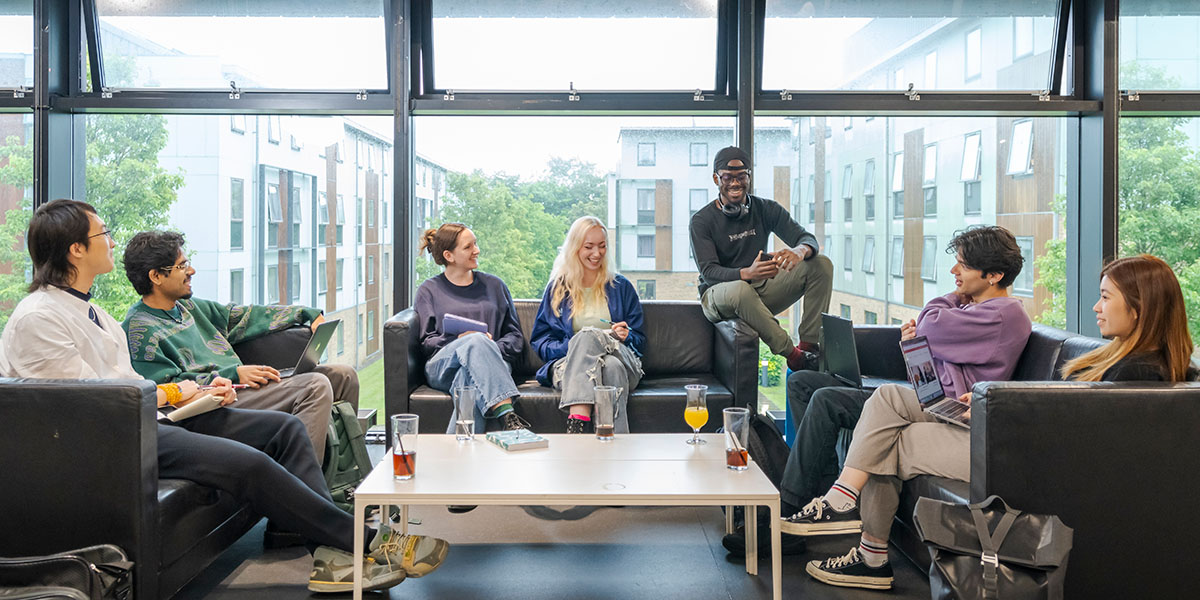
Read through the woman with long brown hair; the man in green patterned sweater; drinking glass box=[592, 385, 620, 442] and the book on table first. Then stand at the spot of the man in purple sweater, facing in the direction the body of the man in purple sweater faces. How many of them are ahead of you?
3

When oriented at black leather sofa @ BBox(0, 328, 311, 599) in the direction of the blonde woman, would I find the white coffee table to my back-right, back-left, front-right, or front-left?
front-right

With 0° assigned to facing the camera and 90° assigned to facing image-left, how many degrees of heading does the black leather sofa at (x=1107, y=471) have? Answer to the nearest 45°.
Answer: approximately 90°

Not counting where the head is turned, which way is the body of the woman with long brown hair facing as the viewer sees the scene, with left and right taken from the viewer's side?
facing to the left of the viewer

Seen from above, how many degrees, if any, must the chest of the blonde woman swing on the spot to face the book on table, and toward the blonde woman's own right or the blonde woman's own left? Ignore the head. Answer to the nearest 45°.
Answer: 0° — they already face it

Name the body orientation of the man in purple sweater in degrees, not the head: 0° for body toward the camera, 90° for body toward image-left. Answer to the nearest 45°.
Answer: approximately 90°

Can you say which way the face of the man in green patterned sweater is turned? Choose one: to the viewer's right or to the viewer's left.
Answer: to the viewer's right

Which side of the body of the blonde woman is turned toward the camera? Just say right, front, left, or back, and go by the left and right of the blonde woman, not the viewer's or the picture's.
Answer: front

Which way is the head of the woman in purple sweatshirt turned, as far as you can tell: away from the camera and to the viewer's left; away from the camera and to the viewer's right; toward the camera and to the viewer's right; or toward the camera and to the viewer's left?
toward the camera and to the viewer's right
